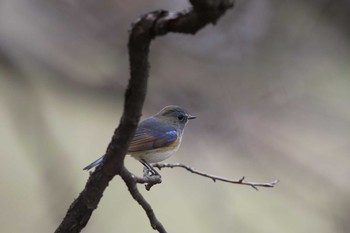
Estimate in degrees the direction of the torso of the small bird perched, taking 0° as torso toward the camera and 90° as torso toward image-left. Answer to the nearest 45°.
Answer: approximately 270°
